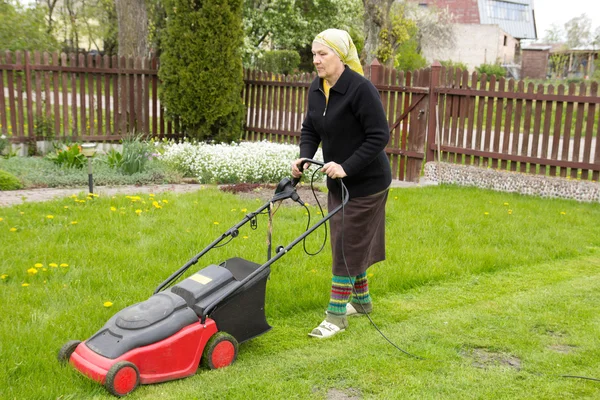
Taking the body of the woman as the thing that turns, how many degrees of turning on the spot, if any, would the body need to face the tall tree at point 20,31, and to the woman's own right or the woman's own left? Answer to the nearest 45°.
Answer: approximately 90° to the woman's own right

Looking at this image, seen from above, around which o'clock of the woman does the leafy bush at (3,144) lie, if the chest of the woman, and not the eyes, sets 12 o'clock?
The leafy bush is roughly at 3 o'clock from the woman.

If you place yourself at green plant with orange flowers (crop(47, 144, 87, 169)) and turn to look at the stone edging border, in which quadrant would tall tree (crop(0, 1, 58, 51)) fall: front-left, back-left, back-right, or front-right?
back-left

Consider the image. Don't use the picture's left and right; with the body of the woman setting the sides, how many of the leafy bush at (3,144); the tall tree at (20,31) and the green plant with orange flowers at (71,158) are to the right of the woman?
3

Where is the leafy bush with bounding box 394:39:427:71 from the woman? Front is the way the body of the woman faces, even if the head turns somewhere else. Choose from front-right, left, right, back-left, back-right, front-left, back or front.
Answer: back-right

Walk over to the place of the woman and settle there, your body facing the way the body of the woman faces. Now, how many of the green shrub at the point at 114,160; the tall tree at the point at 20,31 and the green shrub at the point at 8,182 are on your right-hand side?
3

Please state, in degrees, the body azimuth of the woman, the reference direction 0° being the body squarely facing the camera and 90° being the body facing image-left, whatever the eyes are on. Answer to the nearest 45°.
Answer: approximately 45°

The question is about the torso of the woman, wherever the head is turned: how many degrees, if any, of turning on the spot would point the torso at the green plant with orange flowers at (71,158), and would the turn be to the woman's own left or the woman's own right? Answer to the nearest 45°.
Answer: approximately 90° to the woman's own right

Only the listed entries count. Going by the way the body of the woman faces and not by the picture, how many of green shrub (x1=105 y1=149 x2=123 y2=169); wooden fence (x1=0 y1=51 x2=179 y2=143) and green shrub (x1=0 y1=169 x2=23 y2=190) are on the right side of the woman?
3

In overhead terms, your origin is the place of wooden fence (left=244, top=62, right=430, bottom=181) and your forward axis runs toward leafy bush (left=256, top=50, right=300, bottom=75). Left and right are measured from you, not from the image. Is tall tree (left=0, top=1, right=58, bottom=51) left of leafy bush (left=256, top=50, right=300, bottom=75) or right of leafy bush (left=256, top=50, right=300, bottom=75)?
left

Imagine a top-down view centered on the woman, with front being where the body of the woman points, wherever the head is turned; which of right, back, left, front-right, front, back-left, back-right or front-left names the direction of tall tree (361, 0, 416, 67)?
back-right

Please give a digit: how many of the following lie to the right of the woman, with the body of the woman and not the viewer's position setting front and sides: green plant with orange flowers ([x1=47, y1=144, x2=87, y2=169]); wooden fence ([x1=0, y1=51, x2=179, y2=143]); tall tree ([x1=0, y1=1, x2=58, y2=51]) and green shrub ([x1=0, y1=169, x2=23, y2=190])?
4

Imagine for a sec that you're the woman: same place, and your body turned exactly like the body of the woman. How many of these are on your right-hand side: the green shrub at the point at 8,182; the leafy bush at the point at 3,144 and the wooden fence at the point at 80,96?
3

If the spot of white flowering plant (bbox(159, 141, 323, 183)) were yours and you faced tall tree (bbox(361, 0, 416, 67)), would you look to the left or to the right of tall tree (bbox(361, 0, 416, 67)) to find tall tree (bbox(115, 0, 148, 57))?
left

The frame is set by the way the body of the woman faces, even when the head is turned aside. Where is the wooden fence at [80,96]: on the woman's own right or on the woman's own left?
on the woman's own right

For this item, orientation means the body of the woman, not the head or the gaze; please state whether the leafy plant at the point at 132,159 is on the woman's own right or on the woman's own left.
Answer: on the woman's own right
